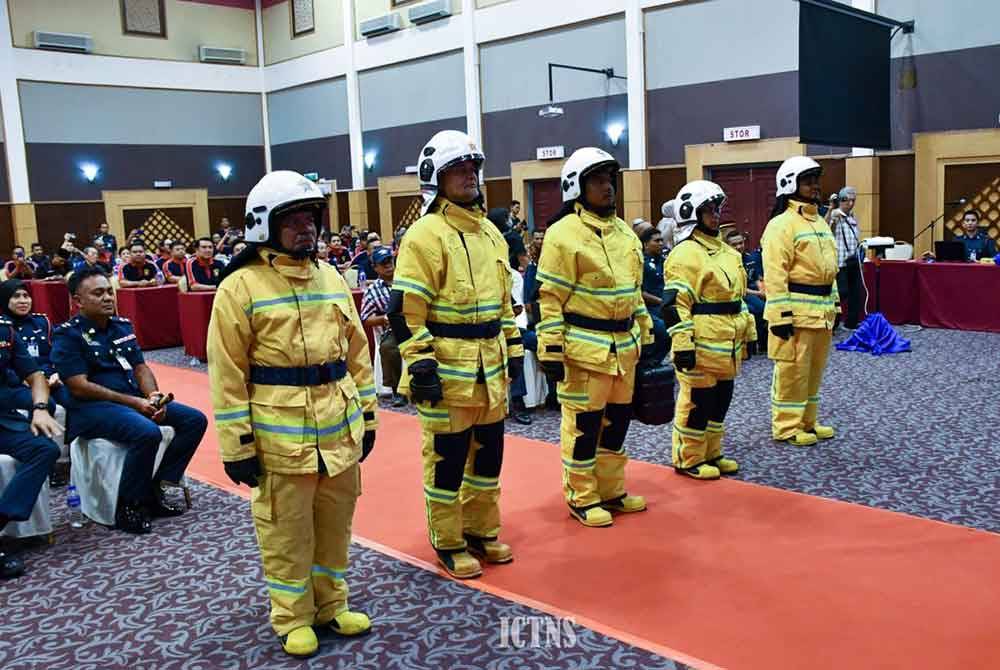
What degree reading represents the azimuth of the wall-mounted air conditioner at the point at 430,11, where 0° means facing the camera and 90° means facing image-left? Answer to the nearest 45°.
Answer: approximately 45°

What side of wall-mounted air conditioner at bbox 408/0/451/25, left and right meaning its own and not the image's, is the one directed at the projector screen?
left

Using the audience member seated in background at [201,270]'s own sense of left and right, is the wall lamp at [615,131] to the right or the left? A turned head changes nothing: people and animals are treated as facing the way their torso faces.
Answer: on their left

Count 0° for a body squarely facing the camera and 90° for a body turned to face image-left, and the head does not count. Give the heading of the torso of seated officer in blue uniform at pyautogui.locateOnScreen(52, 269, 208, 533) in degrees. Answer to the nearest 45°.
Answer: approximately 315°

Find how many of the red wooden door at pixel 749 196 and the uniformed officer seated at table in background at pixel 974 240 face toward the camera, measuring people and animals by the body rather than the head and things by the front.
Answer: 2

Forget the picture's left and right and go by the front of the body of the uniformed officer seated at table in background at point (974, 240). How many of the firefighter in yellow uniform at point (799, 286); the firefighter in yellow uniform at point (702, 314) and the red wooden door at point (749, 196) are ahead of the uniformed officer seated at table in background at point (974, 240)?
2

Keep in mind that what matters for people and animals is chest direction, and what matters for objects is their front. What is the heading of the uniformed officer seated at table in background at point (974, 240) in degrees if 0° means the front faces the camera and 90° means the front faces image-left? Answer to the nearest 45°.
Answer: approximately 0°

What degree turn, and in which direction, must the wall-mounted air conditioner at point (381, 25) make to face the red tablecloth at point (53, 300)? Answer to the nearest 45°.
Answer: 0° — it already faces it

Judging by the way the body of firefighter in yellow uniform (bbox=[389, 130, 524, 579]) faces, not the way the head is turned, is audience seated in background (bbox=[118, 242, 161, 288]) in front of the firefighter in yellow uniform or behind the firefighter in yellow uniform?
behind

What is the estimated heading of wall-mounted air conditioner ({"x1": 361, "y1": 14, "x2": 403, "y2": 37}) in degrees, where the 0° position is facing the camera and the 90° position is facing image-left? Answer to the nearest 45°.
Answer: approximately 45°

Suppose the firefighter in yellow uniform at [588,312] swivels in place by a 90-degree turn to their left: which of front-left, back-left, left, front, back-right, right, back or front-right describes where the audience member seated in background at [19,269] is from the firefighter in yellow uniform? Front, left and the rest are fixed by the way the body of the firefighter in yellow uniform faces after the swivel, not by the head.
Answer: left

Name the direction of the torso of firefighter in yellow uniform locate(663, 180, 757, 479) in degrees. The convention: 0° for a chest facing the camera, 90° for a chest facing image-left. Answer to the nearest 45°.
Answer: approximately 315°
